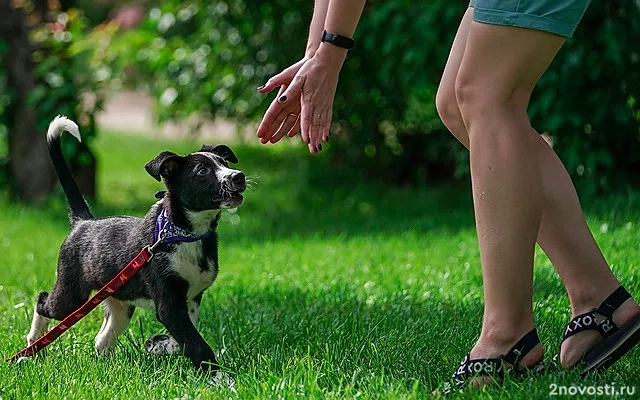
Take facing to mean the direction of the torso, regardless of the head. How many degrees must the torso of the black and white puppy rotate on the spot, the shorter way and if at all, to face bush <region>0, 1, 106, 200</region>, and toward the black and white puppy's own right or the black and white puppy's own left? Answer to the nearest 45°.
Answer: approximately 135° to the black and white puppy's own left

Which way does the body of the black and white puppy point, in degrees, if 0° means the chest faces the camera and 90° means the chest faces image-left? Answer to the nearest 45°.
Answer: approximately 315°

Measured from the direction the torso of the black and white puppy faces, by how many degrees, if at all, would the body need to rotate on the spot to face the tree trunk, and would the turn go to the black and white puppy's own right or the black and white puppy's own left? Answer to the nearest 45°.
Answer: approximately 135° to the black and white puppy's own left
